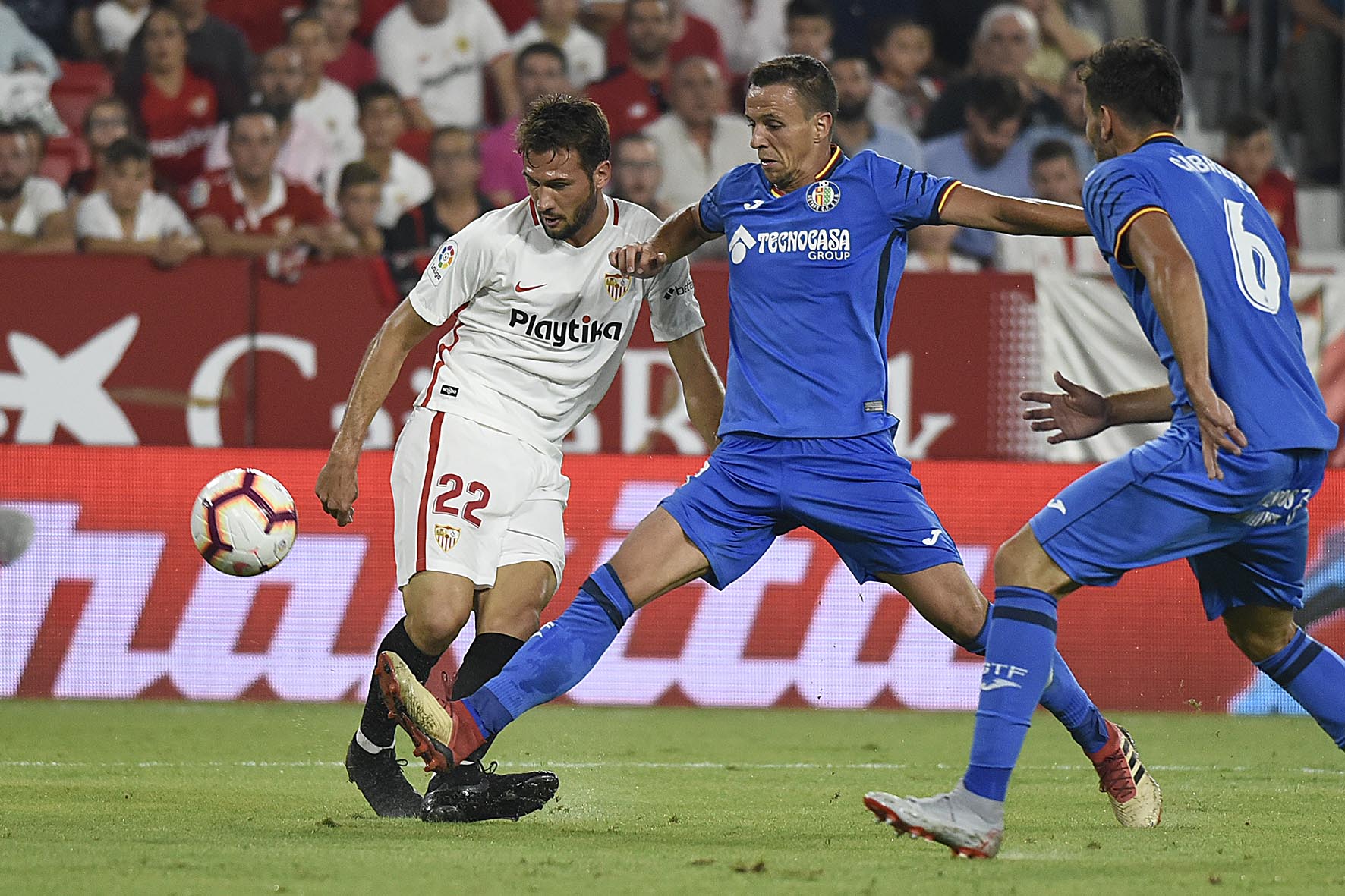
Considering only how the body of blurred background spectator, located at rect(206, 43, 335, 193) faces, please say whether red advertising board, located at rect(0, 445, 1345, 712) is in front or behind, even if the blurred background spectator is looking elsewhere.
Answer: in front

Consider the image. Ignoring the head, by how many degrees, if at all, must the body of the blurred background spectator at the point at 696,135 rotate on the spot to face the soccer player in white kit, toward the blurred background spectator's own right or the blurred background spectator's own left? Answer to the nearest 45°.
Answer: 0° — they already face them

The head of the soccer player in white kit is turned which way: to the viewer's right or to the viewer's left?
to the viewer's left

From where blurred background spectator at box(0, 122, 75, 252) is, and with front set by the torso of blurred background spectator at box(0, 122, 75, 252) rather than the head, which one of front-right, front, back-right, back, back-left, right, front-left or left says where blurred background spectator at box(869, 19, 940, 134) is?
left

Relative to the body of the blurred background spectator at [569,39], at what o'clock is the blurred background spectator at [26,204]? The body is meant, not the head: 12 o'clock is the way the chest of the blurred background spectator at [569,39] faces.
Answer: the blurred background spectator at [26,204] is roughly at 2 o'clock from the blurred background spectator at [569,39].

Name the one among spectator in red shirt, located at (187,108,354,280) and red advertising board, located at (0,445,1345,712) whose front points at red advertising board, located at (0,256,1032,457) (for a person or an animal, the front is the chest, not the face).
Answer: the spectator in red shirt

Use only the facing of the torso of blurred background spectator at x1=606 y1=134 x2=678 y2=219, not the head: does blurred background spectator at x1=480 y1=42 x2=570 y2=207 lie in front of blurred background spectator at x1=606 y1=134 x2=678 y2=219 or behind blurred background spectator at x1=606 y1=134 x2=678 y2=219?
behind

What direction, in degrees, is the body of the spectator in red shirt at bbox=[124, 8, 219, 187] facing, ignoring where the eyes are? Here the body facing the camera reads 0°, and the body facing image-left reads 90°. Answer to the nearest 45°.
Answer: approximately 0°
